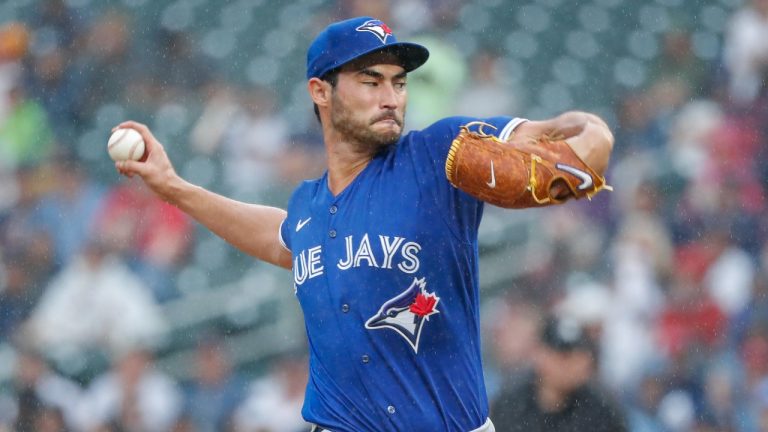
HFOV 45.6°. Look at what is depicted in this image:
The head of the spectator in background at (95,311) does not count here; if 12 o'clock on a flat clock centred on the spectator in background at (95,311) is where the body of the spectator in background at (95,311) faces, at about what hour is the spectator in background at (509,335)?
the spectator in background at (509,335) is roughly at 10 o'clock from the spectator in background at (95,311).

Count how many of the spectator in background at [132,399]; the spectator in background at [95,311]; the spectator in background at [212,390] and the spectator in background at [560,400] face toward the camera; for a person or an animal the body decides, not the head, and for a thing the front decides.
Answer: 4

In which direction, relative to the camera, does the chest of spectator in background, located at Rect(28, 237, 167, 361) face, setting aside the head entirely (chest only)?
toward the camera

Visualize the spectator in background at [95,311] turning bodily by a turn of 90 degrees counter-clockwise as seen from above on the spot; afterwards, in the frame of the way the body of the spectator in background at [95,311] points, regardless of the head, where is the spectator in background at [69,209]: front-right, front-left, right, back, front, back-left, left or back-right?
left

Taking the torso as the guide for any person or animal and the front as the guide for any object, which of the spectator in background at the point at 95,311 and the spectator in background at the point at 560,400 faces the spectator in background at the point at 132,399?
the spectator in background at the point at 95,311

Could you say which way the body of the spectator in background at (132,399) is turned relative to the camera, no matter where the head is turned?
toward the camera

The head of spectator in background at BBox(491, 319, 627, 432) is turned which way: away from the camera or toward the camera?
toward the camera

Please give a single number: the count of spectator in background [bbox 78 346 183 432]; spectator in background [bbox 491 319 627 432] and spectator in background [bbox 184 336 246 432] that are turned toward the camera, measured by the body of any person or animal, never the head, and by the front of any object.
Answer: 3

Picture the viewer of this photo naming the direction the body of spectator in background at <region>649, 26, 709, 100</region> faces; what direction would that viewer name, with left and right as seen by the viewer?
facing the viewer
